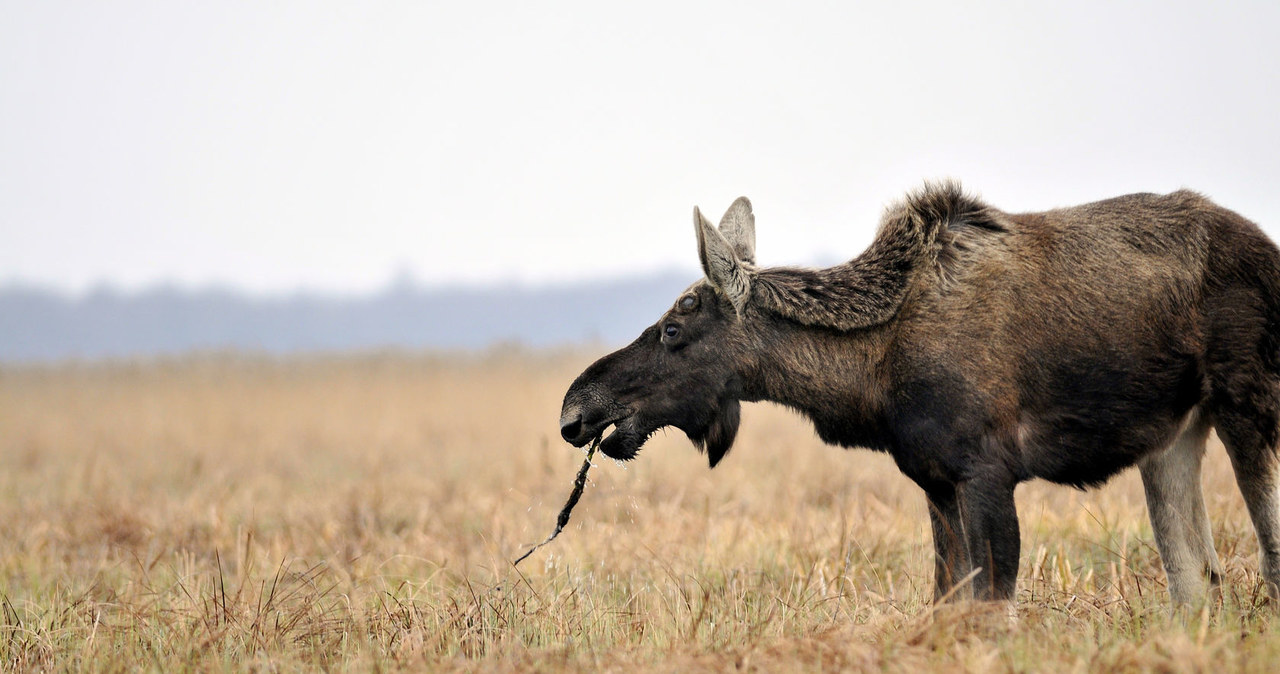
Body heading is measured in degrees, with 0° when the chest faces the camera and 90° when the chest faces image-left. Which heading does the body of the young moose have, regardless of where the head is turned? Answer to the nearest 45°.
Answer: approximately 90°
